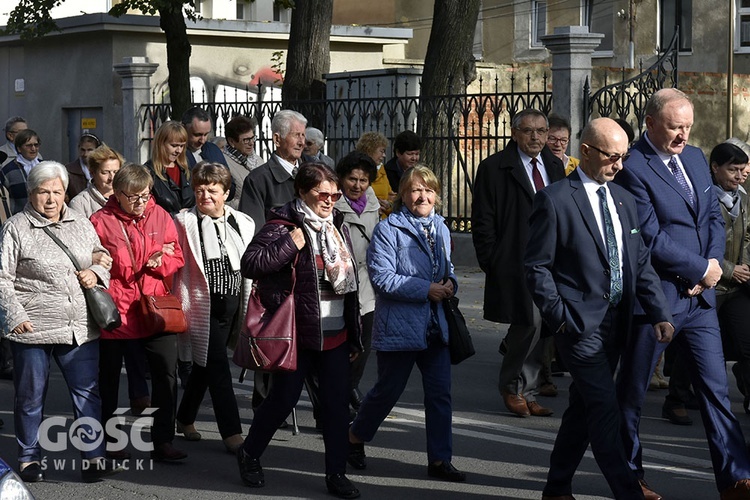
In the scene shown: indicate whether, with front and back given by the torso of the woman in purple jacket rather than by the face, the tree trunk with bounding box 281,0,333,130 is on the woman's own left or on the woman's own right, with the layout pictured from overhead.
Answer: on the woman's own left

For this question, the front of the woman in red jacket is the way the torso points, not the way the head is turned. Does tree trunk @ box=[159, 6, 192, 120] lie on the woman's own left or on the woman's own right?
on the woman's own left

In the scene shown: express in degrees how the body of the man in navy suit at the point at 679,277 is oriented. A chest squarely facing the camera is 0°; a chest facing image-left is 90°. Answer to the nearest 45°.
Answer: approximately 315°

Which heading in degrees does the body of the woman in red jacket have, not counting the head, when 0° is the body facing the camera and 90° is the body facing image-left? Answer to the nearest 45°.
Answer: approximately 315°

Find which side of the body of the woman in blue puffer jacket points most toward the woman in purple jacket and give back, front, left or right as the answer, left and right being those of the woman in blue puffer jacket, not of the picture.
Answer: right

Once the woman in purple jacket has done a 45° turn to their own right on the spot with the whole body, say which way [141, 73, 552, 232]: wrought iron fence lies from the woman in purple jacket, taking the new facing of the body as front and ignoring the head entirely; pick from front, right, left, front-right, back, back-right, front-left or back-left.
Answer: back

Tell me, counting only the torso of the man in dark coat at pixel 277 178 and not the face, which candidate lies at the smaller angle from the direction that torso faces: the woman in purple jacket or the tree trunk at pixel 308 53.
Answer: the woman in purple jacket
